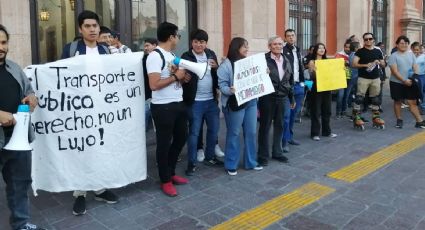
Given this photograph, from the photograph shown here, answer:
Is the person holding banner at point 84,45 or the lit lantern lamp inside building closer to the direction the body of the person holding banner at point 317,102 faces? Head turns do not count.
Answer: the person holding banner

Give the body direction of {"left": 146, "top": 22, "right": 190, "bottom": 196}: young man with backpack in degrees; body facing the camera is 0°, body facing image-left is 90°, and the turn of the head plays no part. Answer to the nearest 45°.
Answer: approximately 315°

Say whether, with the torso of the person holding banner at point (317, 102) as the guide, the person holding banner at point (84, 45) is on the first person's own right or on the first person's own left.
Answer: on the first person's own right

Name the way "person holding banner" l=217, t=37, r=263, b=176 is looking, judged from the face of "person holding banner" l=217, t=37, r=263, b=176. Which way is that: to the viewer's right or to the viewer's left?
to the viewer's right

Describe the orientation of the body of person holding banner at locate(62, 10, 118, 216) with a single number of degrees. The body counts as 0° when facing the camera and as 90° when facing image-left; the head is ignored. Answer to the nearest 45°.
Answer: approximately 315°

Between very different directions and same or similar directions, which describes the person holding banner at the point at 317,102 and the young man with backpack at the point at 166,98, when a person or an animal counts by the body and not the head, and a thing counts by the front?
same or similar directions

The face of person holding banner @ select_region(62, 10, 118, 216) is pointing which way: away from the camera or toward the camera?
toward the camera

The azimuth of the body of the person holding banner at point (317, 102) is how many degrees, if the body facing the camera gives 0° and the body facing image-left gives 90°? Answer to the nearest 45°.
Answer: approximately 315°

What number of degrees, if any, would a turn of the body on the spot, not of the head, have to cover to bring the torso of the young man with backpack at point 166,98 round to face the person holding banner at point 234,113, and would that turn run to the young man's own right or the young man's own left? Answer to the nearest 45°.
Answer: approximately 90° to the young man's own left

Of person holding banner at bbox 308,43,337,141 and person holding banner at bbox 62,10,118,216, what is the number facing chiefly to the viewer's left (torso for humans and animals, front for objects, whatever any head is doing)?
0
